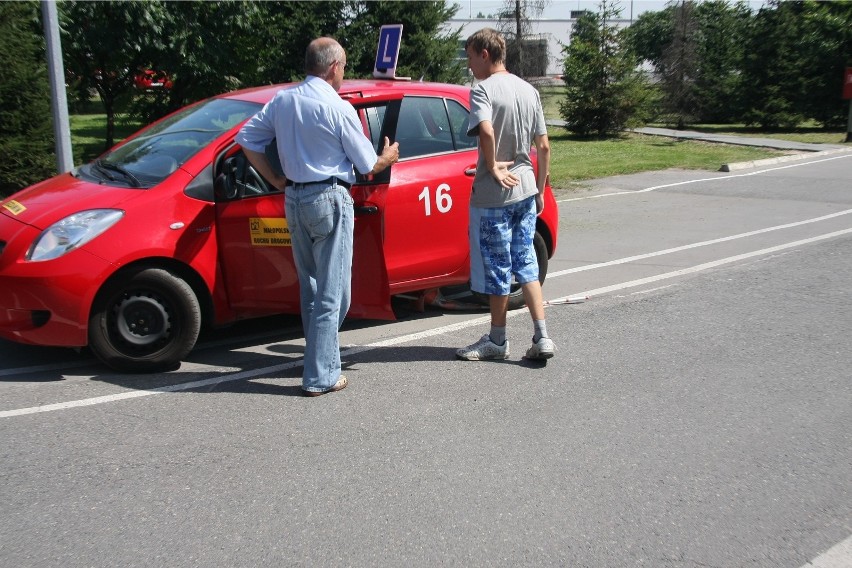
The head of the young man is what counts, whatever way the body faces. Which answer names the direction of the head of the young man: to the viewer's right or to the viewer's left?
to the viewer's left

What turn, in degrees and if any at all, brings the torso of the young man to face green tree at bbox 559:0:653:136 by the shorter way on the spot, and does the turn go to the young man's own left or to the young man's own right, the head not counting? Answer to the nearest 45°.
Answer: approximately 45° to the young man's own right

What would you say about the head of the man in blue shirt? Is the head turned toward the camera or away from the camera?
away from the camera

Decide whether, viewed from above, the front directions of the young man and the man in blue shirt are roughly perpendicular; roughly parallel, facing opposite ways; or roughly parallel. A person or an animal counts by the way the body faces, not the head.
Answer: roughly perpendicular

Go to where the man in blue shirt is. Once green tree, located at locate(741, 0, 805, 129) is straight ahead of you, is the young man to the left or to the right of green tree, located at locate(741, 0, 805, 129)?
right

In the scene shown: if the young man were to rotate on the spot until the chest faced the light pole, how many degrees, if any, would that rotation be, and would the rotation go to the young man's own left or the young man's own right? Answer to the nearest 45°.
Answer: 0° — they already face it

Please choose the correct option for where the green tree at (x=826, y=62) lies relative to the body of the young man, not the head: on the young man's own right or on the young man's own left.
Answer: on the young man's own right

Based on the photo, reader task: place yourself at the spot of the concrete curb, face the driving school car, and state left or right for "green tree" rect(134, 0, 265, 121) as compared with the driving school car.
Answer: right
